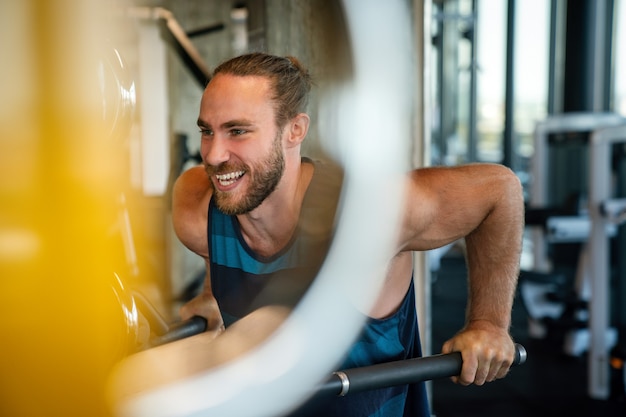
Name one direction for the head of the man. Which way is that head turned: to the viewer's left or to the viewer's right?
to the viewer's left

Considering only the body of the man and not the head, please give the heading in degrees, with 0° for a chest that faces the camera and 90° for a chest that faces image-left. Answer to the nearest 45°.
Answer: approximately 45°

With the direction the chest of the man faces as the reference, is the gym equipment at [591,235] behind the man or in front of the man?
behind
